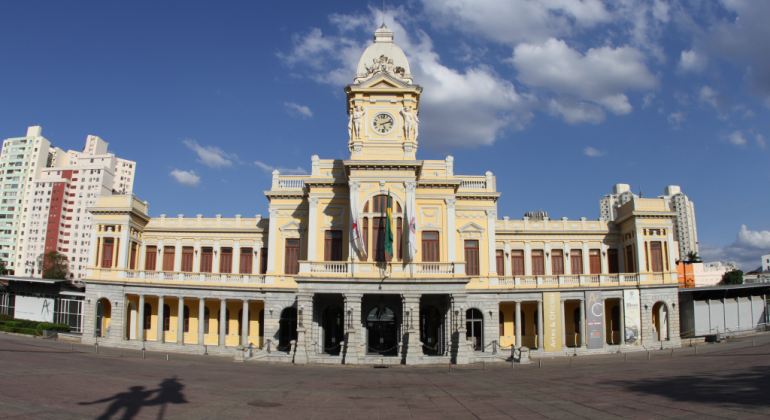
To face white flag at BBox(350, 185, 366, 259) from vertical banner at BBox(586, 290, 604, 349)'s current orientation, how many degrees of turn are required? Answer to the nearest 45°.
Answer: approximately 45° to its right

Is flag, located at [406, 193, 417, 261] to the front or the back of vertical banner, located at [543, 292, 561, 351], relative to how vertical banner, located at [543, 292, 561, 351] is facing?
to the front

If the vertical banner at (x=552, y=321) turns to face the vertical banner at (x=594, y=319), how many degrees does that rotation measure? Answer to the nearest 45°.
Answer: approximately 135° to its left

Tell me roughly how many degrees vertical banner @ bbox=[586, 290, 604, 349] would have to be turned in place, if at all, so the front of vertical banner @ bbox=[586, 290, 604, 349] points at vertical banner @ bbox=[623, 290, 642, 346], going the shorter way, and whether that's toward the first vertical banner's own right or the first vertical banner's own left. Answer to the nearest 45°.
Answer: approximately 135° to the first vertical banner's own left

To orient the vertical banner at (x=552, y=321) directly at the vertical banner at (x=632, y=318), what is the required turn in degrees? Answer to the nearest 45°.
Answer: approximately 135° to its left

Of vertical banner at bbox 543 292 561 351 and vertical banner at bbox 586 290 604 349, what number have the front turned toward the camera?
2

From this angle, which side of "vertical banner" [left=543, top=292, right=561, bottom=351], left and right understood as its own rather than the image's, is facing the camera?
front

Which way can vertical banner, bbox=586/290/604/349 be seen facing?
toward the camera
